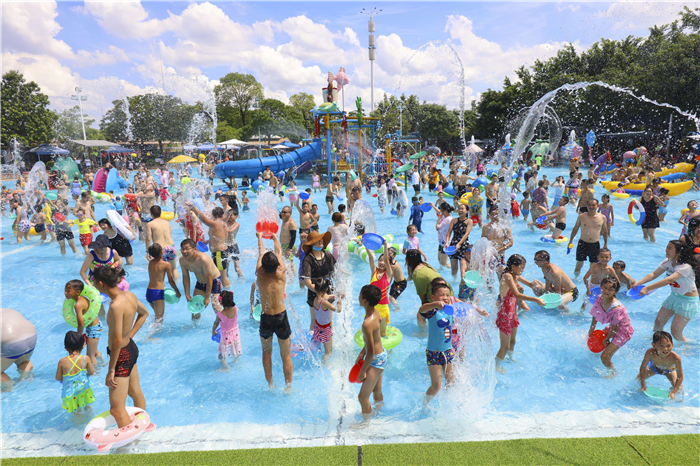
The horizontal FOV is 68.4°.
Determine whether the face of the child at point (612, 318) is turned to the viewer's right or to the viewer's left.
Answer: to the viewer's left

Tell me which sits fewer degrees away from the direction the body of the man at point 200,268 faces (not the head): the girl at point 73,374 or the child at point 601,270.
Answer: the girl

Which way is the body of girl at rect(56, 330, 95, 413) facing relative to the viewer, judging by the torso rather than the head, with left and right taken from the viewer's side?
facing away from the viewer

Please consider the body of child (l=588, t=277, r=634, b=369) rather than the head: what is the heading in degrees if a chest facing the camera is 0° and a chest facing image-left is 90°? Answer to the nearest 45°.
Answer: approximately 45°

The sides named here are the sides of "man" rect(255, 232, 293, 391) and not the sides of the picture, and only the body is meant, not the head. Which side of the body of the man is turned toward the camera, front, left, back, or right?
back

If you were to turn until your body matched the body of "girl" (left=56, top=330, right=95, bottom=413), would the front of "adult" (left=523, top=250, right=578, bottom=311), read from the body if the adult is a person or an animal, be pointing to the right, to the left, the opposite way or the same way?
to the left

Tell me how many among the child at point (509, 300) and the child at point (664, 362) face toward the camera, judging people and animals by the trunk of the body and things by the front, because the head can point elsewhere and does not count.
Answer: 1

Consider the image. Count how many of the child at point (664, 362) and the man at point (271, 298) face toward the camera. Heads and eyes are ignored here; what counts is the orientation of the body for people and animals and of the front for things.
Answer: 1

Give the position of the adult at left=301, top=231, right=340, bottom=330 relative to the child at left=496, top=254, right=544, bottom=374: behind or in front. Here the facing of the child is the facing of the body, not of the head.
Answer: behind

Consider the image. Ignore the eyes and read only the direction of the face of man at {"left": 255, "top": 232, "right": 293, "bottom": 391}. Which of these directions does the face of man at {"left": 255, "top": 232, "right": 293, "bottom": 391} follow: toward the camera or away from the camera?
away from the camera

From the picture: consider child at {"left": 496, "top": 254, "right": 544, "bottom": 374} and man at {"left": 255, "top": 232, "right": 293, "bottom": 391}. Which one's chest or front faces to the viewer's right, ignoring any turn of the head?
the child

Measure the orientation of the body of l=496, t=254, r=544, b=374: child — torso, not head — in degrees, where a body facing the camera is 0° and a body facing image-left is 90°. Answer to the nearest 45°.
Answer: approximately 270°

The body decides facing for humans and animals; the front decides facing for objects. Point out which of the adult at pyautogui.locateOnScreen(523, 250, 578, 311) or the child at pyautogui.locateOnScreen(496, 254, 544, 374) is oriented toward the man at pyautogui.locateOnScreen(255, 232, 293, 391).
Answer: the adult
